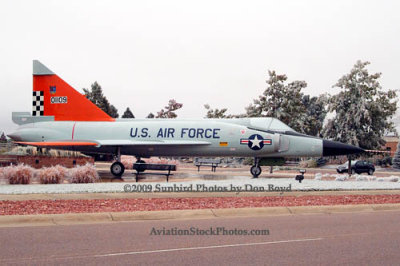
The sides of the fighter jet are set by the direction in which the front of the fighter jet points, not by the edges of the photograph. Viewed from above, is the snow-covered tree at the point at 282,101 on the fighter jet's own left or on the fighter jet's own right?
on the fighter jet's own left

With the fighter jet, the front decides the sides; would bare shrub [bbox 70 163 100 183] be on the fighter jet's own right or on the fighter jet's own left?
on the fighter jet's own right

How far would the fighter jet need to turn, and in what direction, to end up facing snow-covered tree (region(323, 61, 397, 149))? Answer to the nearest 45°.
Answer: approximately 45° to its left

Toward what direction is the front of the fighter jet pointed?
to the viewer's right

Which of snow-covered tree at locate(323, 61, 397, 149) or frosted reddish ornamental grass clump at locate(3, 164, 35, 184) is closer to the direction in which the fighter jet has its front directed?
the snow-covered tree

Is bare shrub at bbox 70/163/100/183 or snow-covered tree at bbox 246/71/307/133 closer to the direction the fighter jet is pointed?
the snow-covered tree

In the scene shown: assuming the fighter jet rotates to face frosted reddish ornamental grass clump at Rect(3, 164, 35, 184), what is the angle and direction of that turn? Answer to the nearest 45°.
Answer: approximately 135° to its right

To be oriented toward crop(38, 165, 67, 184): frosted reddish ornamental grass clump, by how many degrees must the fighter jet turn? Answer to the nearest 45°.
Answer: approximately 135° to its right

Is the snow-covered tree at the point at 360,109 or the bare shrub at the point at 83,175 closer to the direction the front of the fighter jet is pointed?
the snow-covered tree
